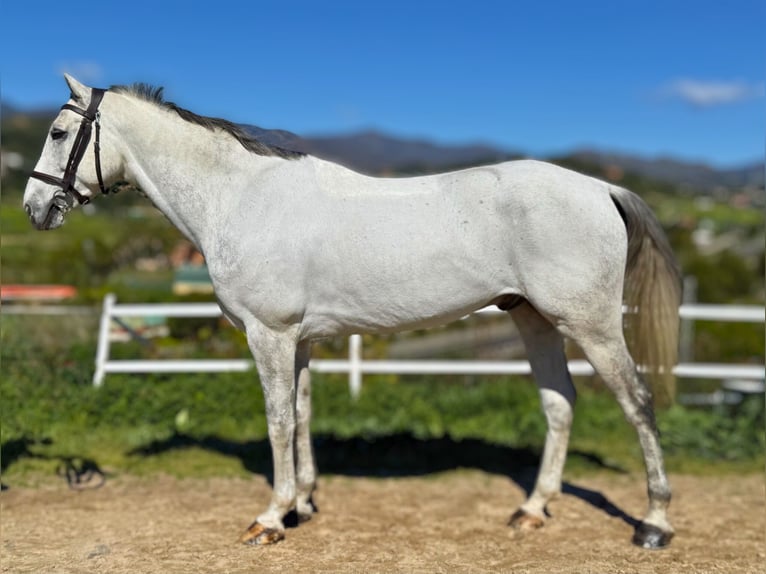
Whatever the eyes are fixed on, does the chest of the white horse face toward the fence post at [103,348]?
no

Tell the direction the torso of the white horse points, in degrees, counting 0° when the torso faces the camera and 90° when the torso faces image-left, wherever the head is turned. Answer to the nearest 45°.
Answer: approximately 90°
